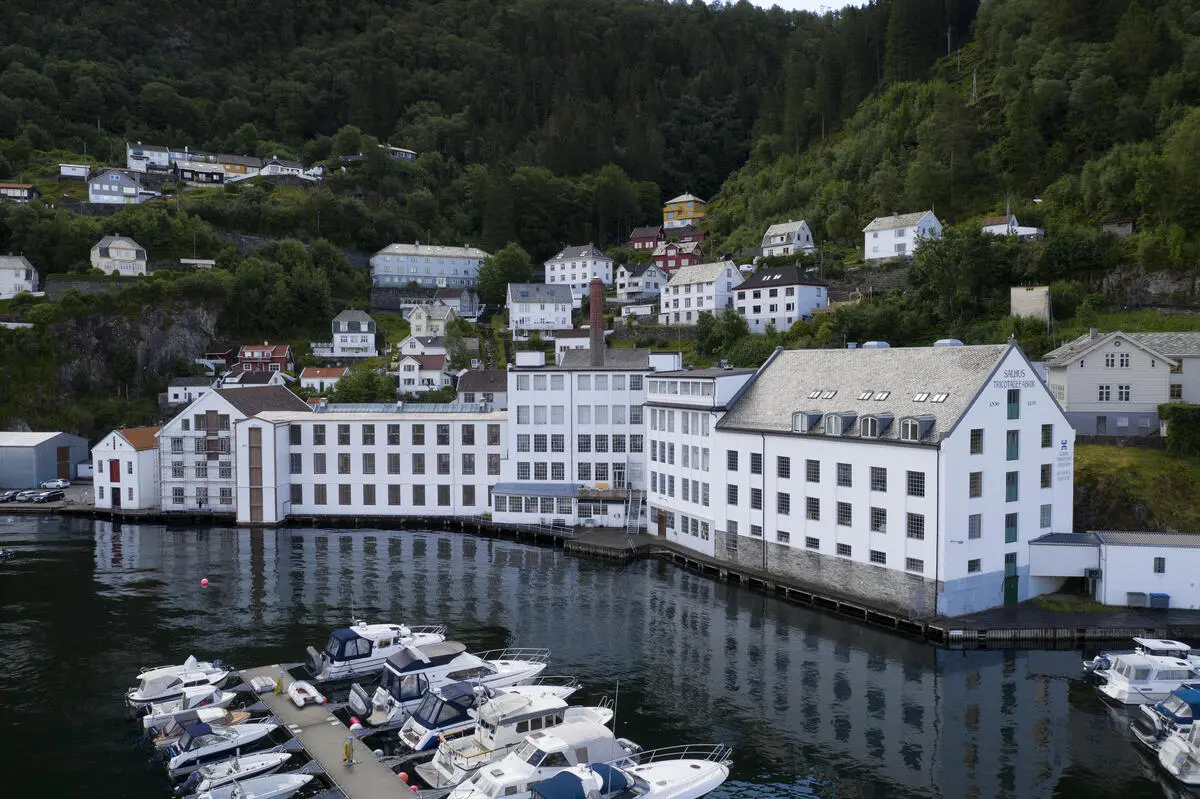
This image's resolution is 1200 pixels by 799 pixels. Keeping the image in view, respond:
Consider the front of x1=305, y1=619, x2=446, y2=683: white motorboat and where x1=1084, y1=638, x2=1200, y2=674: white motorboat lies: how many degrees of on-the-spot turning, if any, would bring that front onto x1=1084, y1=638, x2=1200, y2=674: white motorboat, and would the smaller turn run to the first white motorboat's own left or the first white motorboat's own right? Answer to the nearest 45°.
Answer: approximately 45° to the first white motorboat's own right

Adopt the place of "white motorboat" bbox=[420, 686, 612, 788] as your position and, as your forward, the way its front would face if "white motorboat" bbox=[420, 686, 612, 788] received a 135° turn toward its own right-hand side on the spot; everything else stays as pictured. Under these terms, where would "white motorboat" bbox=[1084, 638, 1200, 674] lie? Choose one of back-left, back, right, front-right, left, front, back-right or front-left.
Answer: left

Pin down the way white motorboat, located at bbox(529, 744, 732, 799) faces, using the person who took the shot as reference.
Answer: facing away from the viewer and to the right of the viewer

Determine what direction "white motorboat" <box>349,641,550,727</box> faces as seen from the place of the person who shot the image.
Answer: facing away from the viewer and to the right of the viewer

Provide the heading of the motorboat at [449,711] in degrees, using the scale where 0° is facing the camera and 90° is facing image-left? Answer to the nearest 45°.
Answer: approximately 225°

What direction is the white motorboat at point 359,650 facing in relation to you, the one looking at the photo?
facing away from the viewer and to the right of the viewer

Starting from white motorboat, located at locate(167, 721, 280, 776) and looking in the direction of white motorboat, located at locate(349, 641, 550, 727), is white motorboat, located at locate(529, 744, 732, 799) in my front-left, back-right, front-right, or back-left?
front-right

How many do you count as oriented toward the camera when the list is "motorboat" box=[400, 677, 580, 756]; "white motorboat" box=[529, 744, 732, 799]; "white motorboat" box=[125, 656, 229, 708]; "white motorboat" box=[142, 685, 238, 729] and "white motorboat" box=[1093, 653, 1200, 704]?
0
